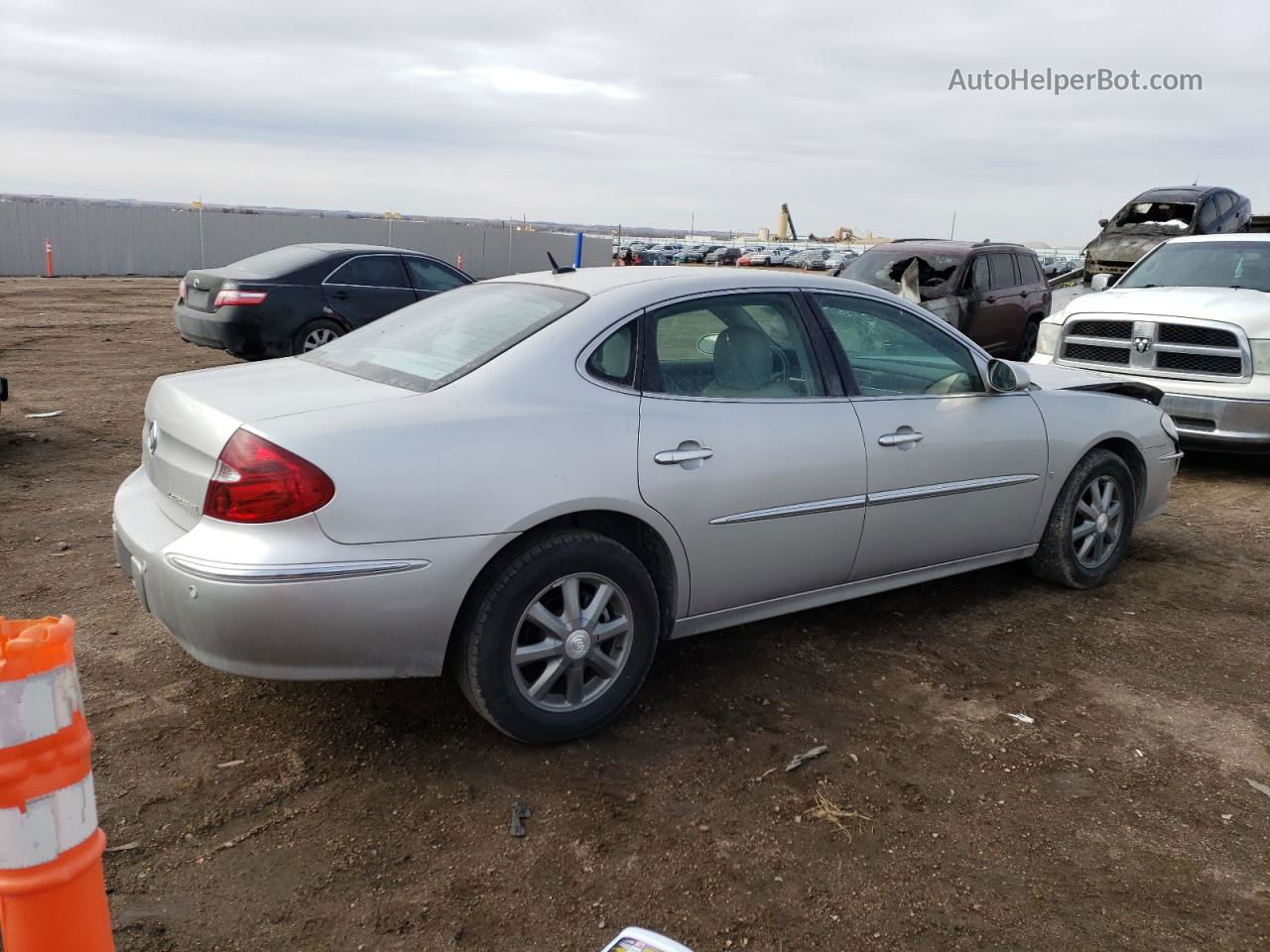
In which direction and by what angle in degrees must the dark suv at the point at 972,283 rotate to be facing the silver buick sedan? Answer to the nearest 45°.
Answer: approximately 45° to its left

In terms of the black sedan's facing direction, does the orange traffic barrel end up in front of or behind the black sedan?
behind

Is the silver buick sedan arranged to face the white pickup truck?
yes

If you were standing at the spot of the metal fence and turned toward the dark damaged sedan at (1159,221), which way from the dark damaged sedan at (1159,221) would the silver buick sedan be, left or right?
right

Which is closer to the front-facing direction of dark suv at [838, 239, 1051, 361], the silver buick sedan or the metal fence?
the silver buick sedan

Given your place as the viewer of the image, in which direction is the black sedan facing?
facing away from the viewer and to the right of the viewer

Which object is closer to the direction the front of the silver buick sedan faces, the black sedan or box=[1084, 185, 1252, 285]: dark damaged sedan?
the dark damaged sedan

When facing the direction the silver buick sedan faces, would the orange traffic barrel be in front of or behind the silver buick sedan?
behind

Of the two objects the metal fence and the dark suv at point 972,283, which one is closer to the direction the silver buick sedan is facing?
the dark suv
